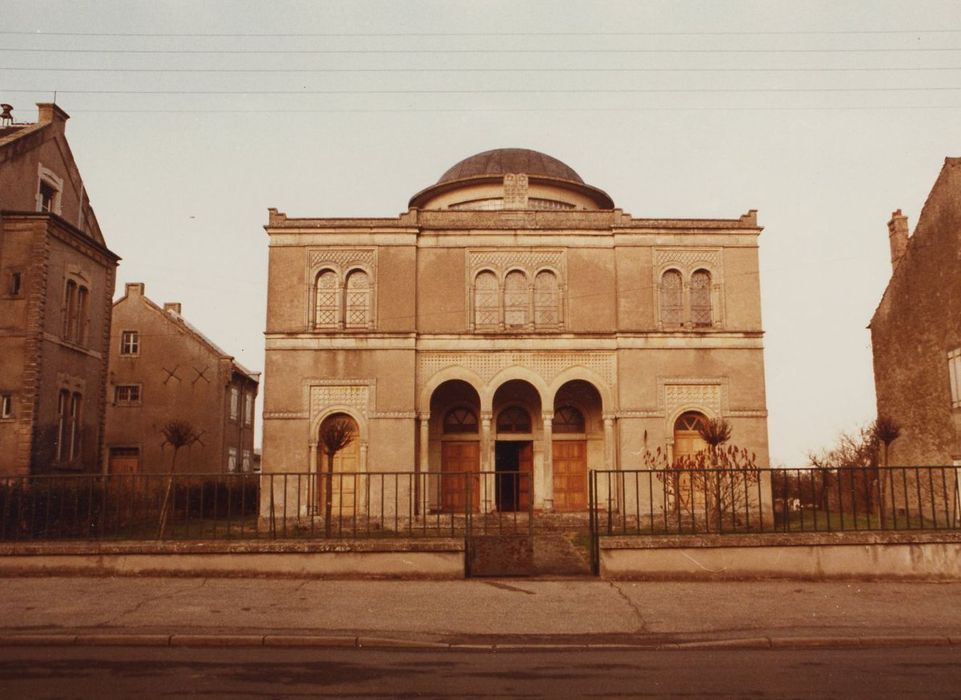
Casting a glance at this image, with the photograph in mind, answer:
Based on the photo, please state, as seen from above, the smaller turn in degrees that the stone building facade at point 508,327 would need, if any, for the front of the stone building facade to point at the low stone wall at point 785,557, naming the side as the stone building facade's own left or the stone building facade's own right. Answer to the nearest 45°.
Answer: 0° — it already faces it

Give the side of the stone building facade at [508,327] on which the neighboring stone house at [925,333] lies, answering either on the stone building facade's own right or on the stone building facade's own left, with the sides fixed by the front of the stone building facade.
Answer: on the stone building facade's own left

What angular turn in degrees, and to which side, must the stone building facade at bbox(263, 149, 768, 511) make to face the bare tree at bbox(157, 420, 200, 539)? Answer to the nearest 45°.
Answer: approximately 90° to its right

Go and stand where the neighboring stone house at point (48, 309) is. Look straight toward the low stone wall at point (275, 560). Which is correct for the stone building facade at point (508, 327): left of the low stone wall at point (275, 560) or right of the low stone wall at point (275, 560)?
left

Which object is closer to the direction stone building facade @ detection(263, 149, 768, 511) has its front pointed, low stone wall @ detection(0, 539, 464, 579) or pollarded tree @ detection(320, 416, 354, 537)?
the low stone wall

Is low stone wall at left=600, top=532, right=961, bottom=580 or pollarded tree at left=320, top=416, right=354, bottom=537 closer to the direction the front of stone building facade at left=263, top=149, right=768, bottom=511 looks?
the low stone wall

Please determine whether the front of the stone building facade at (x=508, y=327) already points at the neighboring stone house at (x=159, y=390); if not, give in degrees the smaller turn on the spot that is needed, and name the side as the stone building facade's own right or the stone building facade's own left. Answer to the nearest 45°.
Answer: approximately 135° to the stone building facade's own right

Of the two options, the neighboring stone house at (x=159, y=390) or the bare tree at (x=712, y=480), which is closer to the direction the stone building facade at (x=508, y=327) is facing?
the bare tree

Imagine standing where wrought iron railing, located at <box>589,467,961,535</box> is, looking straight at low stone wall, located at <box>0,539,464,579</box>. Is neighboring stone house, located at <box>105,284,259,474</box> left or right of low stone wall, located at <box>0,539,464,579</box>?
right

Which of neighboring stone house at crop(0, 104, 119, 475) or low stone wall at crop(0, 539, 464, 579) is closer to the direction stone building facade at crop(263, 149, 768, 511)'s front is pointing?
the low stone wall

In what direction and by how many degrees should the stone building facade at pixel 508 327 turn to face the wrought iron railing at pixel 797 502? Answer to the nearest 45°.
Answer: approximately 45° to its left

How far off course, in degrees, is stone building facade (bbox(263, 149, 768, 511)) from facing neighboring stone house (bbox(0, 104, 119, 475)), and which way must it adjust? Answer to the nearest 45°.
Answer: approximately 90° to its right

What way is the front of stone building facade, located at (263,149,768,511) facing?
toward the camera

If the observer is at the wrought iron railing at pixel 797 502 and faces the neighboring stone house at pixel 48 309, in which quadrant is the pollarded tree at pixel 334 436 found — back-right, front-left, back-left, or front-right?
front-left

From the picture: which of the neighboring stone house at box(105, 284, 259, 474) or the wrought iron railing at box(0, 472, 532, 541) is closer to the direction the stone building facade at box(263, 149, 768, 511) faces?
the wrought iron railing

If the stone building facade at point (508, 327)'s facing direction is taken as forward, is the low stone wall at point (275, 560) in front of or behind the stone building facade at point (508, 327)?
in front
